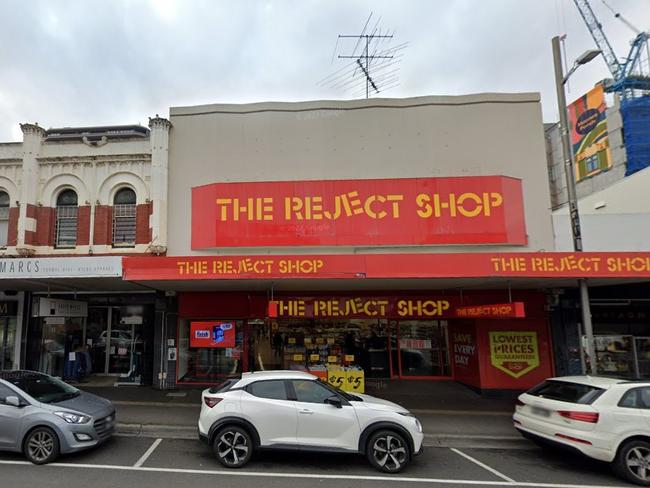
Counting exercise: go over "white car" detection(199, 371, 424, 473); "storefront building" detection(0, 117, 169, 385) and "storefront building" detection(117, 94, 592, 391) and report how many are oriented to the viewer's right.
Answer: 1

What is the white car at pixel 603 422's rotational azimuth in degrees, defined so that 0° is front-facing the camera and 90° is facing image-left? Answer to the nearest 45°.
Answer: approximately 225°

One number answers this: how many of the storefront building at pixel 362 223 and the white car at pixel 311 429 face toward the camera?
1

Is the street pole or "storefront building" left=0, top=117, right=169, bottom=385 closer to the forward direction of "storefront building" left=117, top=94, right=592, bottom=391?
the street pole

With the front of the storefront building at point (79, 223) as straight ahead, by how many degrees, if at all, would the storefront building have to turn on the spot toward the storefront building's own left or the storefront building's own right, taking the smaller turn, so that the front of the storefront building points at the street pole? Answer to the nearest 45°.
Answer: approximately 45° to the storefront building's own left

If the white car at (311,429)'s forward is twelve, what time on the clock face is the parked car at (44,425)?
The parked car is roughly at 6 o'clock from the white car.

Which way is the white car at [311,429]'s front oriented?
to the viewer's right

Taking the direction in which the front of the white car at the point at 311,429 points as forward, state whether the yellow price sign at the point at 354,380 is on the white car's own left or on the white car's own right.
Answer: on the white car's own left

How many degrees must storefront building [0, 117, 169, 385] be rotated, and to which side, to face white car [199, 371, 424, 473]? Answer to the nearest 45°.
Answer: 0° — it already faces it

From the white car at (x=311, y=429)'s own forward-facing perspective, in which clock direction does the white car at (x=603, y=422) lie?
the white car at (x=603, y=422) is roughly at 12 o'clock from the white car at (x=311, y=429).

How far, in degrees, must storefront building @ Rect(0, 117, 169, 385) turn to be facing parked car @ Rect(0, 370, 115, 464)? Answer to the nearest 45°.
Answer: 0° — it already faces it

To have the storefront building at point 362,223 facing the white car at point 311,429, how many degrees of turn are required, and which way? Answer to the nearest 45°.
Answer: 0° — it already faces it

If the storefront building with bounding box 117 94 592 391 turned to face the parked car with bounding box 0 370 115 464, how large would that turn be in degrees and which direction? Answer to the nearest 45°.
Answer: approximately 45° to its right

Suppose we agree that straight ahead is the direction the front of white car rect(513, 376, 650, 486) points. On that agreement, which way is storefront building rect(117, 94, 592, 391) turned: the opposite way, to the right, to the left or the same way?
to the right

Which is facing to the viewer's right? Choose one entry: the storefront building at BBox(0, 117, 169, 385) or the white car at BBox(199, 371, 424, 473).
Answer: the white car

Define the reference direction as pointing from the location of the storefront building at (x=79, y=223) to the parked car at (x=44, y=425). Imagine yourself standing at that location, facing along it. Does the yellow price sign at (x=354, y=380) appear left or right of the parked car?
left
